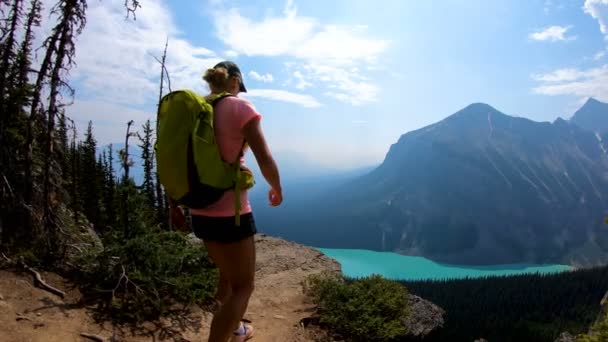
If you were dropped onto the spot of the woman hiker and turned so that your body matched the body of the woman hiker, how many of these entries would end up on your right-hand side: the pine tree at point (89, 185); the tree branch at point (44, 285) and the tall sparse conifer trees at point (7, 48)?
0

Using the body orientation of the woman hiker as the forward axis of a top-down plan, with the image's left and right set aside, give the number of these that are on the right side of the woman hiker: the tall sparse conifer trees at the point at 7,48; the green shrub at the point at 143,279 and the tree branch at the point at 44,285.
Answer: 0

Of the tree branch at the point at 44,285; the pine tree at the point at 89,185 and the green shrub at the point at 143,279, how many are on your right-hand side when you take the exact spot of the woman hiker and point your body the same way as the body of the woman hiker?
0

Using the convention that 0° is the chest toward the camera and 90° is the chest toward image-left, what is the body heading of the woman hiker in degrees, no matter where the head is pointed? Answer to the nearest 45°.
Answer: approximately 225°

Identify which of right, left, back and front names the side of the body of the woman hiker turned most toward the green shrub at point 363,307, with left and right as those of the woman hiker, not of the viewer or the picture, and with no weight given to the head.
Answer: front

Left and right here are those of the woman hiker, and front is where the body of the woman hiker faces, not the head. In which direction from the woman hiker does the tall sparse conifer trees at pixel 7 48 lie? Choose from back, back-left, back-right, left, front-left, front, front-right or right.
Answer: left

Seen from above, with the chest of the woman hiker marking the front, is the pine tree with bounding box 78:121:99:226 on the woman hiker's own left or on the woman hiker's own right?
on the woman hiker's own left

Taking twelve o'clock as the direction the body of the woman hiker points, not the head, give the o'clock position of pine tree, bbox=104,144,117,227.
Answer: The pine tree is roughly at 10 o'clock from the woman hiker.

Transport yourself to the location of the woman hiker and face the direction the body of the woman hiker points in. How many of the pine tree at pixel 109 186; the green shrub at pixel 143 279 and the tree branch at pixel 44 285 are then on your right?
0

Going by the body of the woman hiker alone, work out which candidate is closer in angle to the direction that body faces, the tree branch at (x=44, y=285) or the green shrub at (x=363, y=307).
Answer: the green shrub

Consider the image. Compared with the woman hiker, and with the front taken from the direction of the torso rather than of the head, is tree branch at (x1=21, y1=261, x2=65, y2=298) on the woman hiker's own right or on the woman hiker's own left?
on the woman hiker's own left
